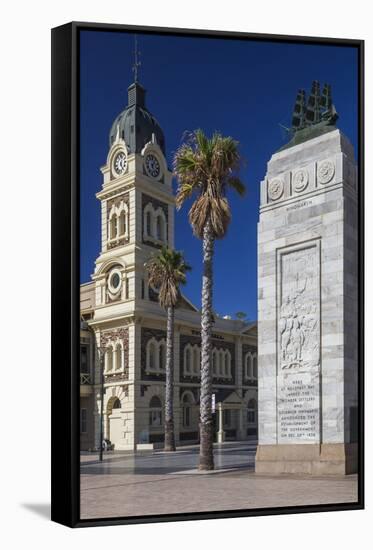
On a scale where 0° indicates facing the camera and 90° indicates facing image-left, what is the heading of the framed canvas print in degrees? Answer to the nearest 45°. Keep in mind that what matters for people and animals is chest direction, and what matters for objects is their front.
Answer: approximately 315°
